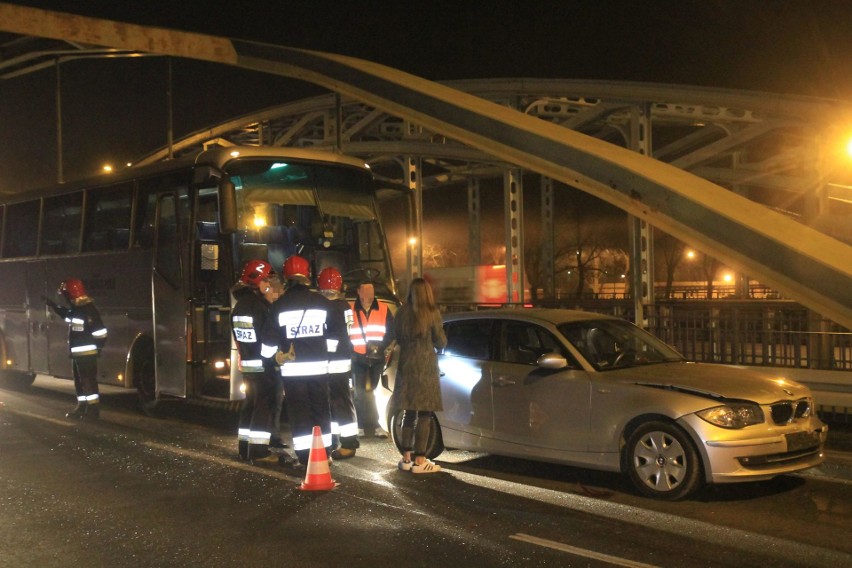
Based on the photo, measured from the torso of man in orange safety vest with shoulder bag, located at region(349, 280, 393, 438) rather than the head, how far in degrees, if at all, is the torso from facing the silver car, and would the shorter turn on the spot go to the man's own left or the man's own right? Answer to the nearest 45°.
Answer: approximately 45° to the man's own left

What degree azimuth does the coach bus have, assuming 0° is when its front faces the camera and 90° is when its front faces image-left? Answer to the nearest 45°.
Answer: approximately 315°

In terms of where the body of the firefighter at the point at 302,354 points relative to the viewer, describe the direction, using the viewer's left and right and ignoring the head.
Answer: facing away from the viewer

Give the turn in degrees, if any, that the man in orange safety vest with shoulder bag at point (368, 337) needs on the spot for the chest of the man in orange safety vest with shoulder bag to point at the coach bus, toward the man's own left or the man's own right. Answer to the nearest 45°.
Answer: approximately 135° to the man's own right

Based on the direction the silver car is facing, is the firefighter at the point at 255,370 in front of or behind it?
behind

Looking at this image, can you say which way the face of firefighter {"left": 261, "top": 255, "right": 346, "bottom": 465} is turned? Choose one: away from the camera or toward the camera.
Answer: away from the camera

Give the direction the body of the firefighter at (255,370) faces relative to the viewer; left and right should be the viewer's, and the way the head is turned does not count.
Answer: facing away from the viewer and to the right of the viewer
